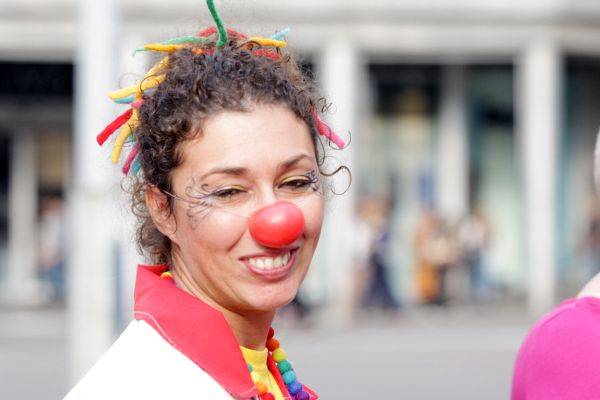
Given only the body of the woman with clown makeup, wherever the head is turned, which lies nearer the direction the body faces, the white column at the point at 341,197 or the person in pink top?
the person in pink top

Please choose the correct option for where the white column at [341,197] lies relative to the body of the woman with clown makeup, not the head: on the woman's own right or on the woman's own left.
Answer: on the woman's own left

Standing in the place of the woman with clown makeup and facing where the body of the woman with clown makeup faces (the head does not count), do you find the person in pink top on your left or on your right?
on your left

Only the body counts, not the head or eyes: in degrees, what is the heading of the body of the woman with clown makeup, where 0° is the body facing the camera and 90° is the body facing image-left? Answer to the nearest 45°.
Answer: approximately 315°

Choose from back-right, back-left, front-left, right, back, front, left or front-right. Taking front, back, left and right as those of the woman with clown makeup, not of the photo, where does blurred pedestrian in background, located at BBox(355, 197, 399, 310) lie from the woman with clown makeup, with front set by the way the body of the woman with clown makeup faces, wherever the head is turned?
back-left

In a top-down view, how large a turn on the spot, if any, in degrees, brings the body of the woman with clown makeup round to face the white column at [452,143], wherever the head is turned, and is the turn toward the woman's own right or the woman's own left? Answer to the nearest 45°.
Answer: approximately 135° to the woman's own left
